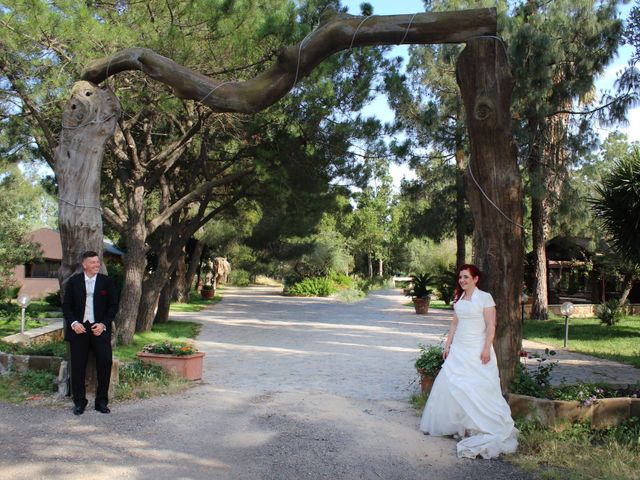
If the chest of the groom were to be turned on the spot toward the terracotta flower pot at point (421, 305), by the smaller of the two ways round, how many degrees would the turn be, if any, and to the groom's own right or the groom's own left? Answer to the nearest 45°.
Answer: approximately 135° to the groom's own left

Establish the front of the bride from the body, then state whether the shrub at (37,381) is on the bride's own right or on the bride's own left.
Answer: on the bride's own right

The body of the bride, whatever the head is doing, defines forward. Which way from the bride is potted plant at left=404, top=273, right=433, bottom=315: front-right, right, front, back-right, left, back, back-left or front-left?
back-right

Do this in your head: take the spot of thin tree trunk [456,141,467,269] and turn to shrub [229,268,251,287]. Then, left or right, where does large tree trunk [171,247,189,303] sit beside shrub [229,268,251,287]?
left

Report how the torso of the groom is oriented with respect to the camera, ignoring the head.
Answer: toward the camera

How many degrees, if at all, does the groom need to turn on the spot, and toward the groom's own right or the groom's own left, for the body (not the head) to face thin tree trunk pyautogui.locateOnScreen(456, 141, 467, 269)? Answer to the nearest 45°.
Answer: approximately 135° to the groom's own left

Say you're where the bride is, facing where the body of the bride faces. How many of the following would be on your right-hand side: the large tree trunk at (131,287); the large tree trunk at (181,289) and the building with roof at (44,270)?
3

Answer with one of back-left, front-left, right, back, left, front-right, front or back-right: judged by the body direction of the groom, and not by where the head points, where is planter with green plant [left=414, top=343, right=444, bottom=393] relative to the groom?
left

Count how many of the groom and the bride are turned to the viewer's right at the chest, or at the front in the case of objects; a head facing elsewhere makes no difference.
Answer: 0

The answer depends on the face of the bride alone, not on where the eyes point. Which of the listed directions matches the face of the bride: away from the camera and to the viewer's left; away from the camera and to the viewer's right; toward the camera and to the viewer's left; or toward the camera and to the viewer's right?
toward the camera and to the viewer's left

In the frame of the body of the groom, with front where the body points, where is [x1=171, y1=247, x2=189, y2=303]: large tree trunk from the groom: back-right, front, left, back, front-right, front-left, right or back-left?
back

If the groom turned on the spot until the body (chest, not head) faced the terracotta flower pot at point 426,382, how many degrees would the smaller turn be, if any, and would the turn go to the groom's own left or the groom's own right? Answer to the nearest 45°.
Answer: approximately 90° to the groom's own left

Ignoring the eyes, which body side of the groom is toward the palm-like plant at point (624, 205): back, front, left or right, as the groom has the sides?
left
